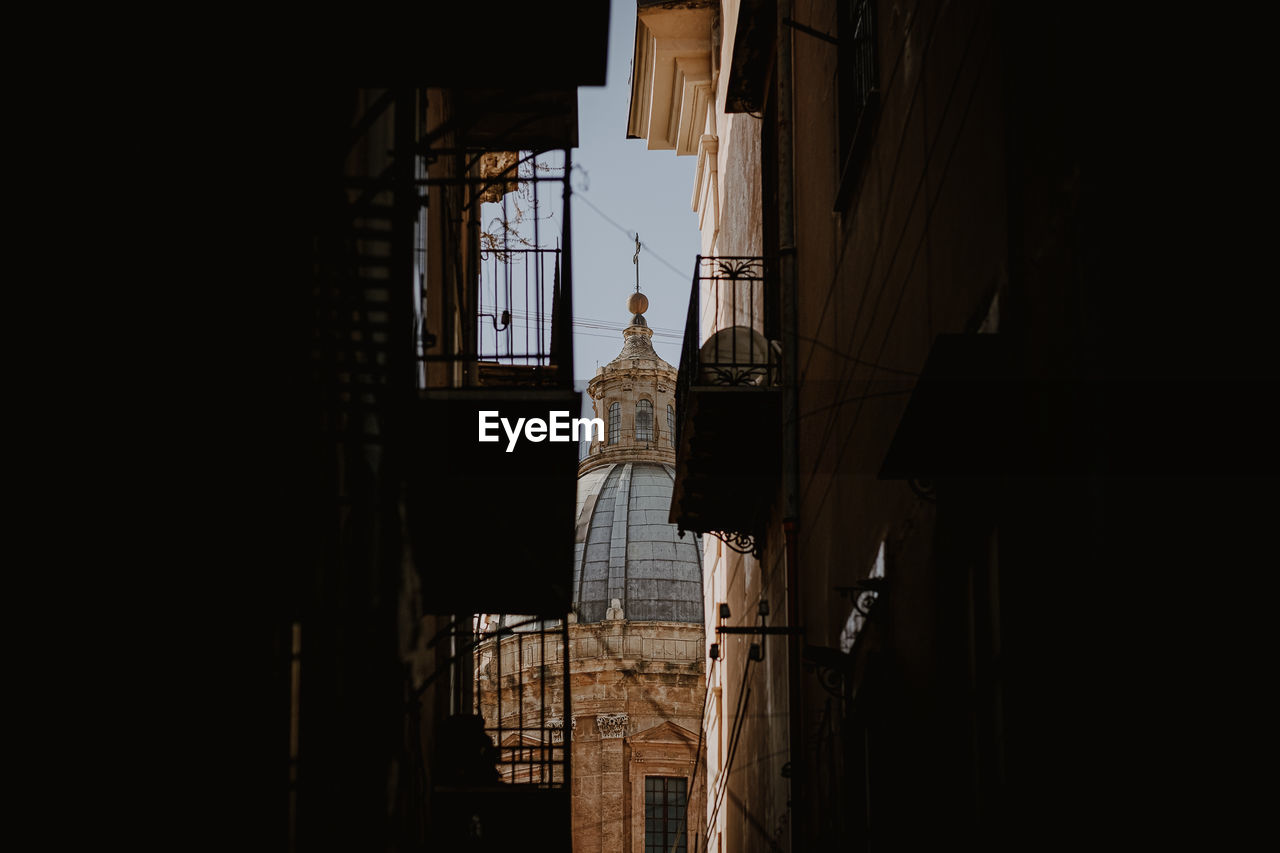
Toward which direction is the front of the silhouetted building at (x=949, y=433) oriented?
to the viewer's left
